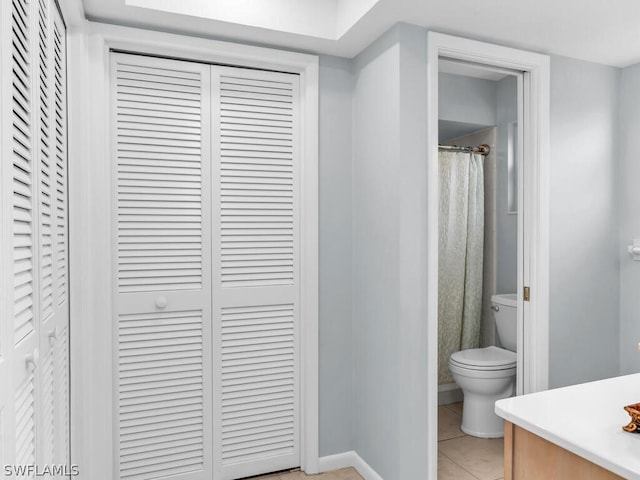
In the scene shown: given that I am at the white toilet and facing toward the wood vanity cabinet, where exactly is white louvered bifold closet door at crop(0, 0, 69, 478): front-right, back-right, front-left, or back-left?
front-right

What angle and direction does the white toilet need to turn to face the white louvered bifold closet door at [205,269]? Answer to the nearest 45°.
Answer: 0° — it already faces it

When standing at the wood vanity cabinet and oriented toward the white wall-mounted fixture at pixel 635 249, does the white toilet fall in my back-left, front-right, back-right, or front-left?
front-left

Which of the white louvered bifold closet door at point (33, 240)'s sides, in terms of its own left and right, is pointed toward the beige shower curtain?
front

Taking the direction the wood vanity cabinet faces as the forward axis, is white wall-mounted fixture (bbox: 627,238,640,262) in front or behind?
behind

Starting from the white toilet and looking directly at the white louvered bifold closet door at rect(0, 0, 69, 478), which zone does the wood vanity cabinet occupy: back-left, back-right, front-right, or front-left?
front-left

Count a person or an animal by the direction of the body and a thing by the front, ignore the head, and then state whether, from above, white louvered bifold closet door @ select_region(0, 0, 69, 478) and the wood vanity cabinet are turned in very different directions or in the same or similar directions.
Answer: very different directions

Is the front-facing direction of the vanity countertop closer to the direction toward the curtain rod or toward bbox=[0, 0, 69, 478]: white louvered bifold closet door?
the white louvered bifold closet door

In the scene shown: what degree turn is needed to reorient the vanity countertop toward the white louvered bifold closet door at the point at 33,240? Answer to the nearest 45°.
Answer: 0° — it already faces it

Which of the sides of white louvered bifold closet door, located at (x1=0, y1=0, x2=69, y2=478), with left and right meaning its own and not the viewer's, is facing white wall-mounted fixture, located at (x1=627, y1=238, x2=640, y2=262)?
front

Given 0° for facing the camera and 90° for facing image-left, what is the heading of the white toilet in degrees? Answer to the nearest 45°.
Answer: approximately 45°

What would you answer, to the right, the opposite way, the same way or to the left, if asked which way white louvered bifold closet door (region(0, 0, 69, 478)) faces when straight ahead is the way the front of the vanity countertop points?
the opposite way

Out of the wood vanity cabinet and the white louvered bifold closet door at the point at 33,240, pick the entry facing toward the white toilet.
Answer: the white louvered bifold closet door

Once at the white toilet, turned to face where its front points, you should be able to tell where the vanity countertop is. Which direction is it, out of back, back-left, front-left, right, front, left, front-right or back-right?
front-left

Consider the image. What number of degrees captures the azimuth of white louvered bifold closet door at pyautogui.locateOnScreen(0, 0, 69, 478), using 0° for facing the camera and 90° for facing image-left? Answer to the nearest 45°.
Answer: approximately 270°

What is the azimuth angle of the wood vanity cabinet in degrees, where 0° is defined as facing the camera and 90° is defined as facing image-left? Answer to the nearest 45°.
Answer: approximately 45°

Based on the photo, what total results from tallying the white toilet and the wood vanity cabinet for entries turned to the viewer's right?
0

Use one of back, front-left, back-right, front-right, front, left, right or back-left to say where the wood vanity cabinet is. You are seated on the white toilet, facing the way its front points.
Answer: front-left
